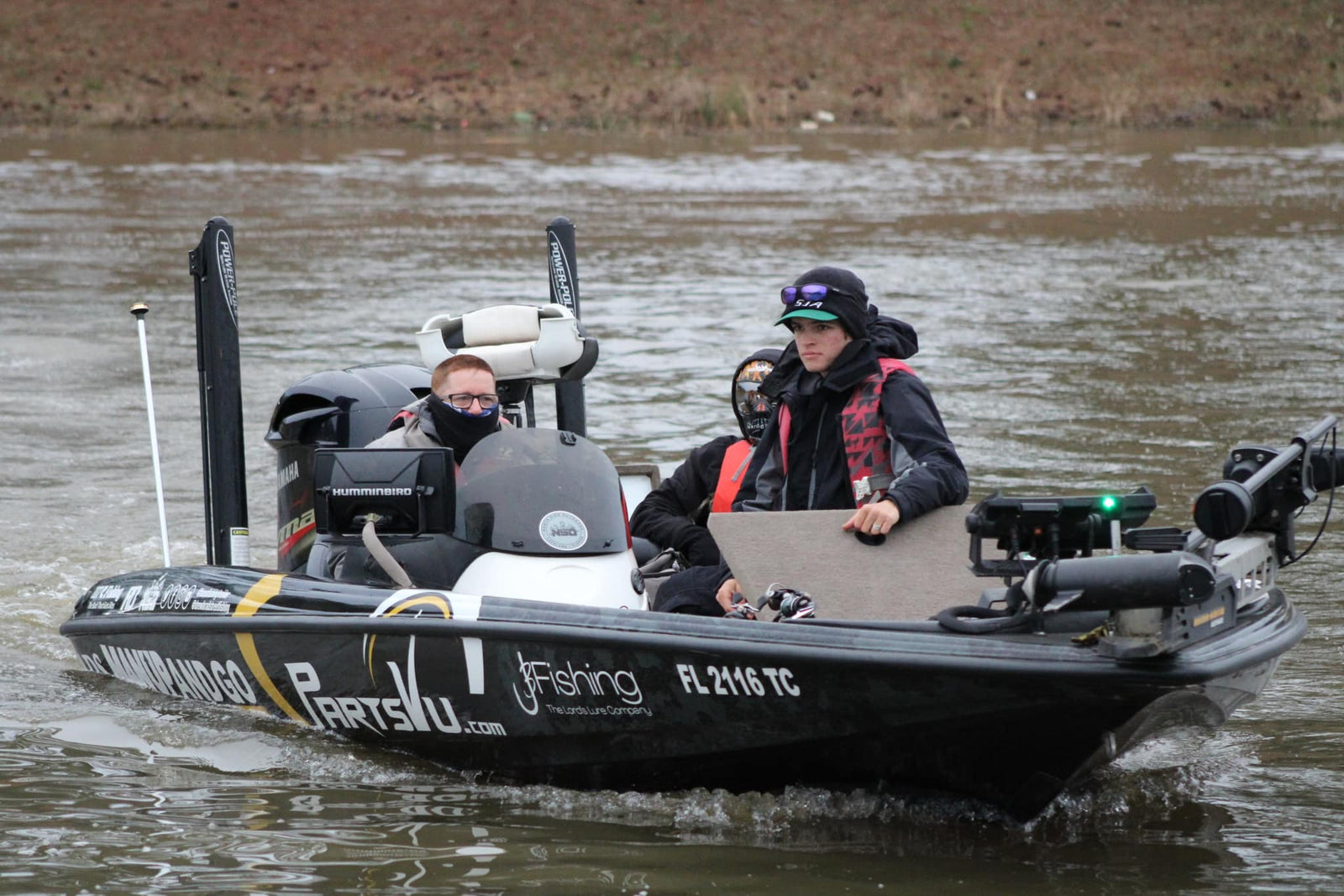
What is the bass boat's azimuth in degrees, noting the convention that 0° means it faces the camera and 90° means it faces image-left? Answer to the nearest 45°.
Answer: approximately 315°
